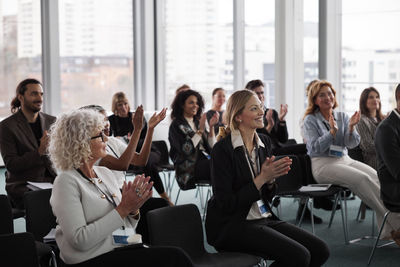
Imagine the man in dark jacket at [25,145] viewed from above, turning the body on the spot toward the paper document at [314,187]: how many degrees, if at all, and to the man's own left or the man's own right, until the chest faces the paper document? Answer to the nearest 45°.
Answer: approximately 45° to the man's own left

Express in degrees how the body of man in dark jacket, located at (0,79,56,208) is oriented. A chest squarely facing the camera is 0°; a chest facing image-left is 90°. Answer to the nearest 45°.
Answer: approximately 315°

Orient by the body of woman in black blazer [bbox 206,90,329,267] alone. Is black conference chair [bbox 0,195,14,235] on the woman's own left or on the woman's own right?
on the woman's own right
